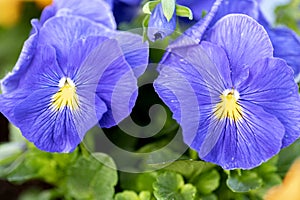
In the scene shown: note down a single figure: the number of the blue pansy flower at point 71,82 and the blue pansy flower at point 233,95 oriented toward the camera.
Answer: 2

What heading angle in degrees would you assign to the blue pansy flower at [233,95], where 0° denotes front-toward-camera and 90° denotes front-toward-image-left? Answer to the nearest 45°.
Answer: approximately 0°
